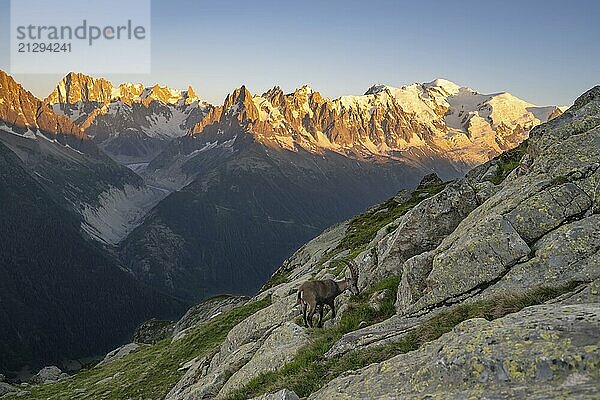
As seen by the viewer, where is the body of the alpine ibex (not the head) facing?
to the viewer's right

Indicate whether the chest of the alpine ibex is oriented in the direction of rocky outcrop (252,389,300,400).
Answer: no

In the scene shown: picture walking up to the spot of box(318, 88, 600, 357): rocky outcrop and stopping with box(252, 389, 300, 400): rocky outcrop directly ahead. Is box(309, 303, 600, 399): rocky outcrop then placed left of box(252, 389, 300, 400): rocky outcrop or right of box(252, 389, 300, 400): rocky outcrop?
left
